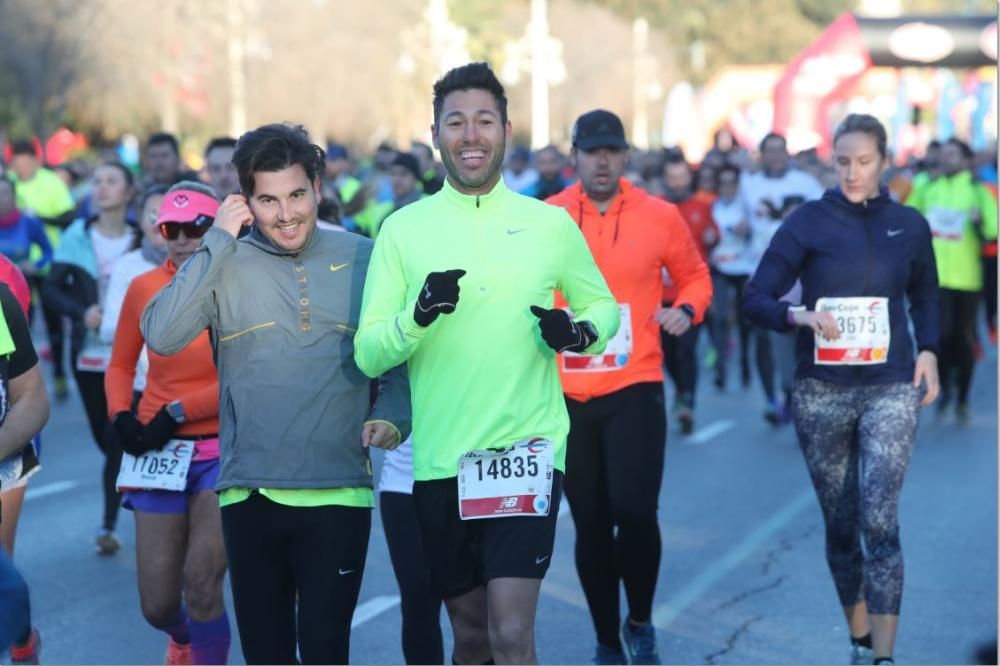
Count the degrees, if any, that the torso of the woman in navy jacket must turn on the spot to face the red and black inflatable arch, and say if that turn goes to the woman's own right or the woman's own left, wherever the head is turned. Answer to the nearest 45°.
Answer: approximately 180°

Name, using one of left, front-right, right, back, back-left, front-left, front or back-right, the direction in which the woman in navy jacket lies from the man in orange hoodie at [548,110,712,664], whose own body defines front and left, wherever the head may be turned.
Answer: left

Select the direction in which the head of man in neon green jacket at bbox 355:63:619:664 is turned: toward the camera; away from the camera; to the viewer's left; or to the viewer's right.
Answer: toward the camera

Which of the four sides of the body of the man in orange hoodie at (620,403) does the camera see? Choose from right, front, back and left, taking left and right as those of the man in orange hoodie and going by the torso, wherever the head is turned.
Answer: front

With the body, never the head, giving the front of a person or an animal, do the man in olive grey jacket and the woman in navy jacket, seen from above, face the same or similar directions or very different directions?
same or similar directions

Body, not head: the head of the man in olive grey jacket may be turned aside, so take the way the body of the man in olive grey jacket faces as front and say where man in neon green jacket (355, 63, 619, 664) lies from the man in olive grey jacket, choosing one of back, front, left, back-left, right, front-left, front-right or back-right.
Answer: left

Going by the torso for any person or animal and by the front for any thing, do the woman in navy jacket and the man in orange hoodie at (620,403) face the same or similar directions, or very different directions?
same or similar directions

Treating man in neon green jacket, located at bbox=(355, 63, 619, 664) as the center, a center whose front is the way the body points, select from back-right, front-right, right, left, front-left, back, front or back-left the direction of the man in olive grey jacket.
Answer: right

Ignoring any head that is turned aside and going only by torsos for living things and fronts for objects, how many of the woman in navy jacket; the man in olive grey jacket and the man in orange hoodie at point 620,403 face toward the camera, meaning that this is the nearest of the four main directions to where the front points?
3

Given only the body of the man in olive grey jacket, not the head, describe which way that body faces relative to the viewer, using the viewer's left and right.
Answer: facing the viewer
